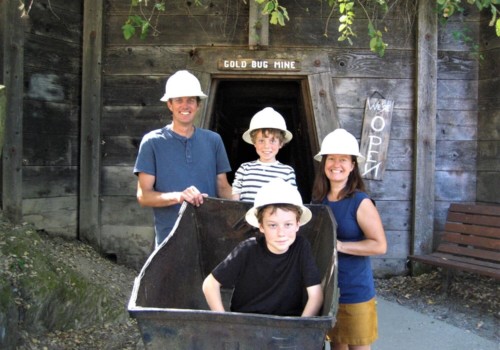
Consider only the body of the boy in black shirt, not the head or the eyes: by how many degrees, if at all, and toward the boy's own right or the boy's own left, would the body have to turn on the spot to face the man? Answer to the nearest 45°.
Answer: approximately 135° to the boy's own right

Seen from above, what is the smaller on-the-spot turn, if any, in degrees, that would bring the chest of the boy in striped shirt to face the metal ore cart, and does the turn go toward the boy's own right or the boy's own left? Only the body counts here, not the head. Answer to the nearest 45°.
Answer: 0° — they already face it

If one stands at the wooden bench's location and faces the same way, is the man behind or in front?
in front

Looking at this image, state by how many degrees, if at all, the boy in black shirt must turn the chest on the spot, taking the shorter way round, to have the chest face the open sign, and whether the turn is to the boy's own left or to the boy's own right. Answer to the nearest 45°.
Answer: approximately 180°

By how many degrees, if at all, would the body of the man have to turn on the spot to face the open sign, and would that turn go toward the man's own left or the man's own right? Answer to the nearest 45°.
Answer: approximately 135° to the man's own left

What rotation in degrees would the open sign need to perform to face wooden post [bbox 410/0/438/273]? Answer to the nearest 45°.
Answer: approximately 90° to its left

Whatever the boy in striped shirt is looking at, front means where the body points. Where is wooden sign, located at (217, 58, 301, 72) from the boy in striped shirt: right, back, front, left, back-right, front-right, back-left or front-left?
back

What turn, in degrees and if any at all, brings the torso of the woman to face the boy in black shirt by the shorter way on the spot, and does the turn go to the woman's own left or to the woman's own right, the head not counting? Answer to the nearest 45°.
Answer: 0° — they already face them
